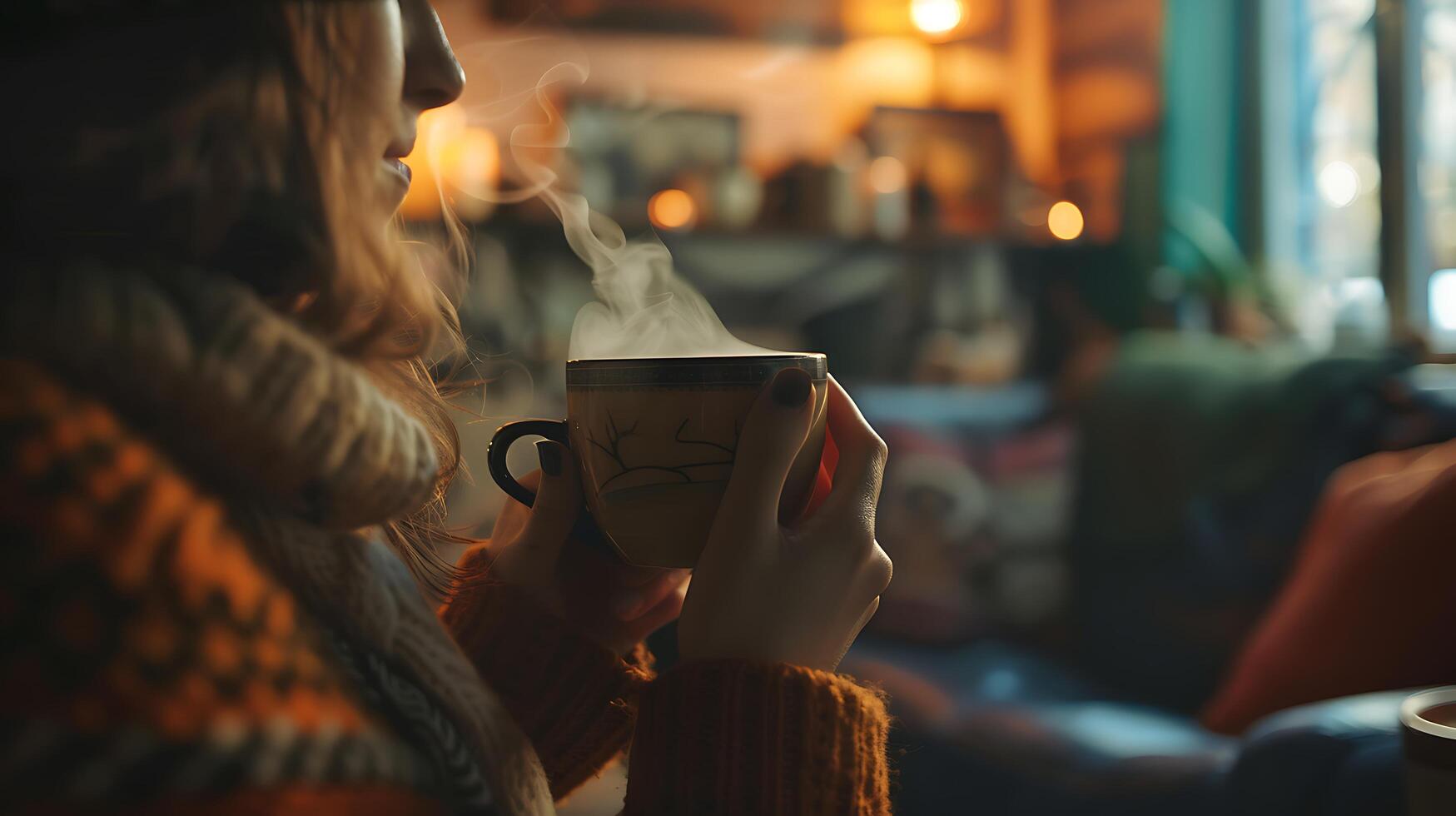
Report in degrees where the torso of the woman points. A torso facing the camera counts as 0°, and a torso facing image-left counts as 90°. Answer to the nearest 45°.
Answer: approximately 270°

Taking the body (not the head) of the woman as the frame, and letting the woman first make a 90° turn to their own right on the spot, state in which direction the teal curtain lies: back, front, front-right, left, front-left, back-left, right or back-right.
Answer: back-left

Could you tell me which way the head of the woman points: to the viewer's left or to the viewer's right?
to the viewer's right
